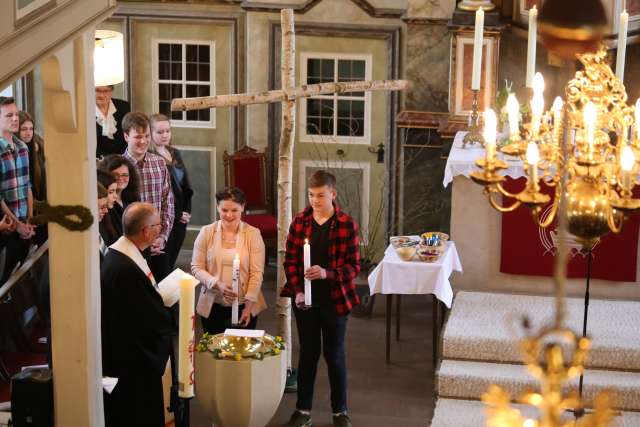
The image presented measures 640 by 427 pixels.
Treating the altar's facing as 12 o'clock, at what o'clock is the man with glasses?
The man with glasses is roughly at 1 o'clock from the altar.

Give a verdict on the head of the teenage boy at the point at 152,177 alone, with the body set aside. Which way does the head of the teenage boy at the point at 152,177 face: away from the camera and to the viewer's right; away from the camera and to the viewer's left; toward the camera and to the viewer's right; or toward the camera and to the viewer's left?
toward the camera and to the viewer's right

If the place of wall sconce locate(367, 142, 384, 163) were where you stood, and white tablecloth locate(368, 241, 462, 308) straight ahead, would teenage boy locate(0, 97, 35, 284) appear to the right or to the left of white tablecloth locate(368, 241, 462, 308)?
right

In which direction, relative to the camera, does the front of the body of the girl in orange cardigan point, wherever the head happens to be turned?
toward the camera

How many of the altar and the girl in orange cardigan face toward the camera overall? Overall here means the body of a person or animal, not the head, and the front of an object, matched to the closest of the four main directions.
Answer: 2

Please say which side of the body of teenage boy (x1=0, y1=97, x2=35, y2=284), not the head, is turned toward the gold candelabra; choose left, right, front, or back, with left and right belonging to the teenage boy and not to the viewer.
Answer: front

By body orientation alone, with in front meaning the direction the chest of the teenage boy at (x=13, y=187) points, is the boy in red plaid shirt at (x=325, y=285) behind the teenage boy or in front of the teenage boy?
in front

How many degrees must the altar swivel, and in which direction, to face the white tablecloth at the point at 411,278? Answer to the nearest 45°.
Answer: approximately 45° to its right

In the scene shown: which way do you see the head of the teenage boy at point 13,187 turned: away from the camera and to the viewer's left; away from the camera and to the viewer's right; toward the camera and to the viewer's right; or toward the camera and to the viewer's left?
toward the camera and to the viewer's right

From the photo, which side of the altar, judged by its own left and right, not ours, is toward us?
front

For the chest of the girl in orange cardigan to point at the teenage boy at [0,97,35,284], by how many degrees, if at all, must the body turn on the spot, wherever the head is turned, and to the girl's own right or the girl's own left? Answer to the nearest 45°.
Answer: approximately 135° to the girl's own right

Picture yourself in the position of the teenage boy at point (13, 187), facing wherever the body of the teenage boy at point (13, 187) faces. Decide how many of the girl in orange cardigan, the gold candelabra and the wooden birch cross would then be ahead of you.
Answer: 3

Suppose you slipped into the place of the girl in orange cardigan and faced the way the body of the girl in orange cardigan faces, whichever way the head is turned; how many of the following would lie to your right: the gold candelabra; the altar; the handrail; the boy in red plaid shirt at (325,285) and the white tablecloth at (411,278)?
1

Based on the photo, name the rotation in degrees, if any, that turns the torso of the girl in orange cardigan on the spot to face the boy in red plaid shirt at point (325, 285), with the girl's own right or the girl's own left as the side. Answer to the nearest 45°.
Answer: approximately 45° to the girl's own left

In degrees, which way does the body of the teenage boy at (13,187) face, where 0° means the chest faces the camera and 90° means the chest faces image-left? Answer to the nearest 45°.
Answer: approximately 315°
